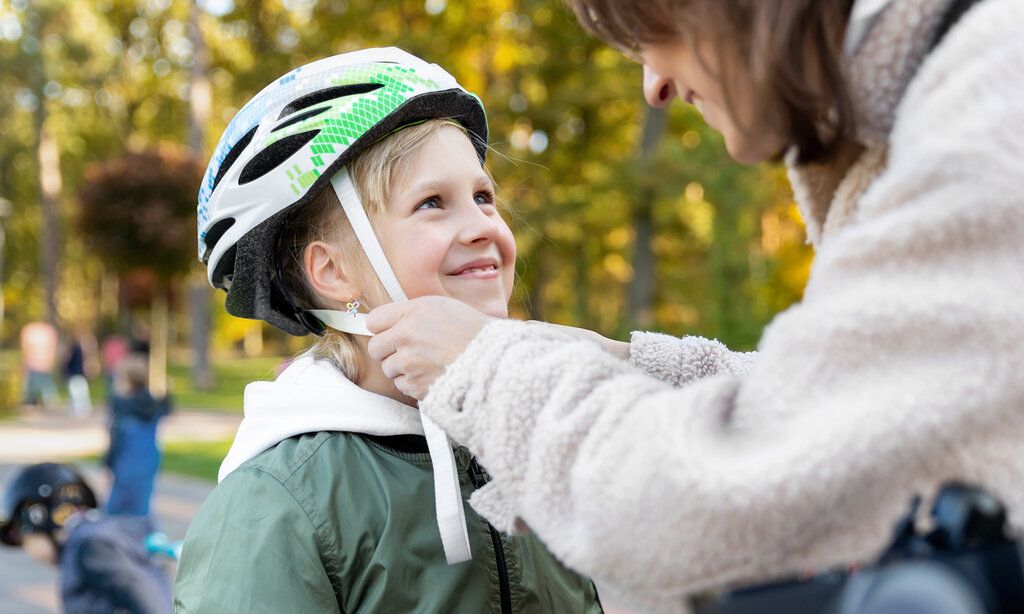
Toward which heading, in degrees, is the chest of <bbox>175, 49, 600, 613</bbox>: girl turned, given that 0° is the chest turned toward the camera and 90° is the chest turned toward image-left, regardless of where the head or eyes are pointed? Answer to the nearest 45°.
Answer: approximately 315°

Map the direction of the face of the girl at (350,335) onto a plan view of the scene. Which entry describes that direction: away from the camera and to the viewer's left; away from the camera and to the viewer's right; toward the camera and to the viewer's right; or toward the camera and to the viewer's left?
toward the camera and to the viewer's right

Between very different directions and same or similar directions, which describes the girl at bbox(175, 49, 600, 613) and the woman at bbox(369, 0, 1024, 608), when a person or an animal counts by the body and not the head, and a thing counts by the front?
very different directions

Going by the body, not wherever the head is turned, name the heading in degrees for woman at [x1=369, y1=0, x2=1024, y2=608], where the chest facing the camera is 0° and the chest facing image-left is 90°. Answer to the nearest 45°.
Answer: approximately 90°

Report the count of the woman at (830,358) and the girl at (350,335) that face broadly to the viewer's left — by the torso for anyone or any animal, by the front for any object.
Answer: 1

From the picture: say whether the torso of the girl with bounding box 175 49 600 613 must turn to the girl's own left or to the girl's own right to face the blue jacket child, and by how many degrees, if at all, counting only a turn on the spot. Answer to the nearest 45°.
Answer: approximately 135° to the girl's own left

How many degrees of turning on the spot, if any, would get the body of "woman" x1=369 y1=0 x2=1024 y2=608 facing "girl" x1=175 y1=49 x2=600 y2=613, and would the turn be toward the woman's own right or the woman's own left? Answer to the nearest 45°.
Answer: approximately 45° to the woman's own right

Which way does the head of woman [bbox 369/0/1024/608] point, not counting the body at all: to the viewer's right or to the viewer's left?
to the viewer's left
